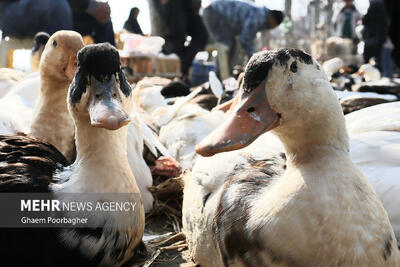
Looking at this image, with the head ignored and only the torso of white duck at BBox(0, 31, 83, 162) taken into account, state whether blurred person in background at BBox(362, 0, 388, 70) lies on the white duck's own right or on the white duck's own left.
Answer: on the white duck's own left

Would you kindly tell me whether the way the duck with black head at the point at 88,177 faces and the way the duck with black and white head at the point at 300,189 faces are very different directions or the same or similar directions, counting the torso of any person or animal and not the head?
same or similar directions

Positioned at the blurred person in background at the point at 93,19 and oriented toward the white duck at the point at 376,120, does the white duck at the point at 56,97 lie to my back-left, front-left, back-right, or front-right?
front-right

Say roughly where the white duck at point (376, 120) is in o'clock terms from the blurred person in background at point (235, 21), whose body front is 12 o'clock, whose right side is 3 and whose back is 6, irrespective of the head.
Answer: The white duck is roughly at 3 o'clock from the blurred person in background.

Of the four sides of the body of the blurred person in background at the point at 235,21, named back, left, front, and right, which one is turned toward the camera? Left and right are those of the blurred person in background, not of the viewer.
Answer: right

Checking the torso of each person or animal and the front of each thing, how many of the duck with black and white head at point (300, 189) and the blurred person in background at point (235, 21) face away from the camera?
0
